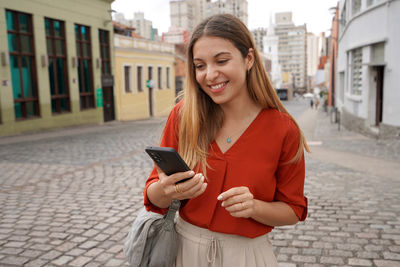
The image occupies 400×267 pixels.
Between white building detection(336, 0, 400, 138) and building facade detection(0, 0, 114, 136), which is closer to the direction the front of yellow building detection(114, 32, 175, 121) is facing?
the white building

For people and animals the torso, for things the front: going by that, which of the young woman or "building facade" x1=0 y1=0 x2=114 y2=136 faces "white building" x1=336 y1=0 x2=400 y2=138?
the building facade

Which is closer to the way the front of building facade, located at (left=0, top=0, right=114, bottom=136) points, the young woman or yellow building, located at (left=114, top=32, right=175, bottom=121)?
the young woman

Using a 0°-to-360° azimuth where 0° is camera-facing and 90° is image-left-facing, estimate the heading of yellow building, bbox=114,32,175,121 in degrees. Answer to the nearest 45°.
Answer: approximately 315°

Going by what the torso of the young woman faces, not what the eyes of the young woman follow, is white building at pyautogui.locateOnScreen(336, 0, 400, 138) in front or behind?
behind

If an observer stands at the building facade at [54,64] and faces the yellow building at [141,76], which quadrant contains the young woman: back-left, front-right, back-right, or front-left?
back-right

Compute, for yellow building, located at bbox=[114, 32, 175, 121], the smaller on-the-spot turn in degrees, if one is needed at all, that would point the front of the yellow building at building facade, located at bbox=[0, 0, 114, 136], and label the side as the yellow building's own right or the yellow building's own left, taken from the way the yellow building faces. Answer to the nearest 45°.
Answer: approximately 90° to the yellow building's own right

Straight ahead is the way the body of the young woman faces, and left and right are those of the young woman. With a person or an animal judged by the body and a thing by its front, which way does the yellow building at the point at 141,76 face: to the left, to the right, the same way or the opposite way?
to the left

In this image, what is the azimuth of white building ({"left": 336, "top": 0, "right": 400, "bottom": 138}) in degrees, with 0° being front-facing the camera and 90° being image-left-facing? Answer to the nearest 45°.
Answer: approximately 45°

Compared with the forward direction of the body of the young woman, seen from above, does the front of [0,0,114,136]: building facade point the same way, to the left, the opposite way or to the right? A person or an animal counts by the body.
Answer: to the left
